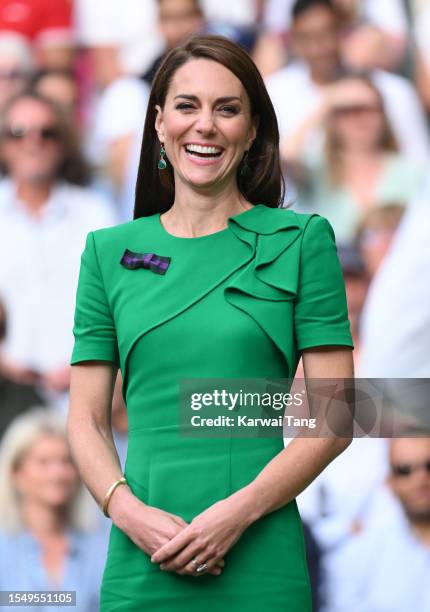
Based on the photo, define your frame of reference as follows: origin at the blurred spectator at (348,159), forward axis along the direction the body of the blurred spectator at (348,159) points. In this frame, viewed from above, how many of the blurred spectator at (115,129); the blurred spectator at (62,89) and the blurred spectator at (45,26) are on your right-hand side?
3

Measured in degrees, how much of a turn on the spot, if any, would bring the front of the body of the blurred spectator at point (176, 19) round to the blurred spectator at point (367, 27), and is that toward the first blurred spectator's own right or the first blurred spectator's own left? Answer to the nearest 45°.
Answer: approximately 90° to the first blurred spectator's own left

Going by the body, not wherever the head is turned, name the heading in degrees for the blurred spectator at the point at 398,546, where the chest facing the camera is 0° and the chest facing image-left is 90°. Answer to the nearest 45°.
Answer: approximately 0°

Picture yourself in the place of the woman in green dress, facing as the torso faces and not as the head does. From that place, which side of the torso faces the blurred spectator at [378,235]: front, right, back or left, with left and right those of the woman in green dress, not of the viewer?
back

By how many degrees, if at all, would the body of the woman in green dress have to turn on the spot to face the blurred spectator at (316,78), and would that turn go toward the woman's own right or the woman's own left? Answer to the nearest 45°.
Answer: approximately 180°
